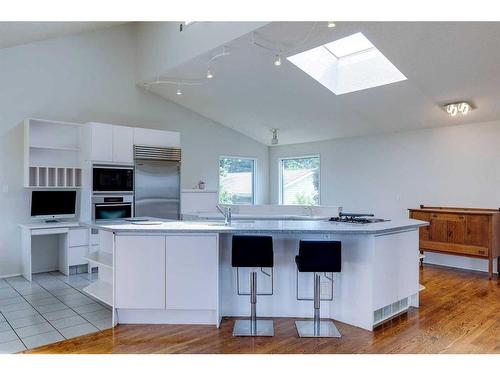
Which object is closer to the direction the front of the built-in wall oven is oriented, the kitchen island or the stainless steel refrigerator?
the kitchen island

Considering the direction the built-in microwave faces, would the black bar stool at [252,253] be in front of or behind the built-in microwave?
in front

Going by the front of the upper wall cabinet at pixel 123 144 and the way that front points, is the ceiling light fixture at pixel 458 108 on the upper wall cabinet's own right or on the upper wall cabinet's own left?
on the upper wall cabinet's own left

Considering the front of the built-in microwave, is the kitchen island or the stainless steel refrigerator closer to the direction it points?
the kitchen island

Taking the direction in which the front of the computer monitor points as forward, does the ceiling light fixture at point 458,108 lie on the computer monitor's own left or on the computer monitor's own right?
on the computer monitor's own left

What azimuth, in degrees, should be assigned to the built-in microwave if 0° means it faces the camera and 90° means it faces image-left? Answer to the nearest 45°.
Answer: approximately 0°

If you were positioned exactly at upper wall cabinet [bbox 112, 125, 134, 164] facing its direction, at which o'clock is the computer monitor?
The computer monitor is roughly at 3 o'clock from the upper wall cabinet.
